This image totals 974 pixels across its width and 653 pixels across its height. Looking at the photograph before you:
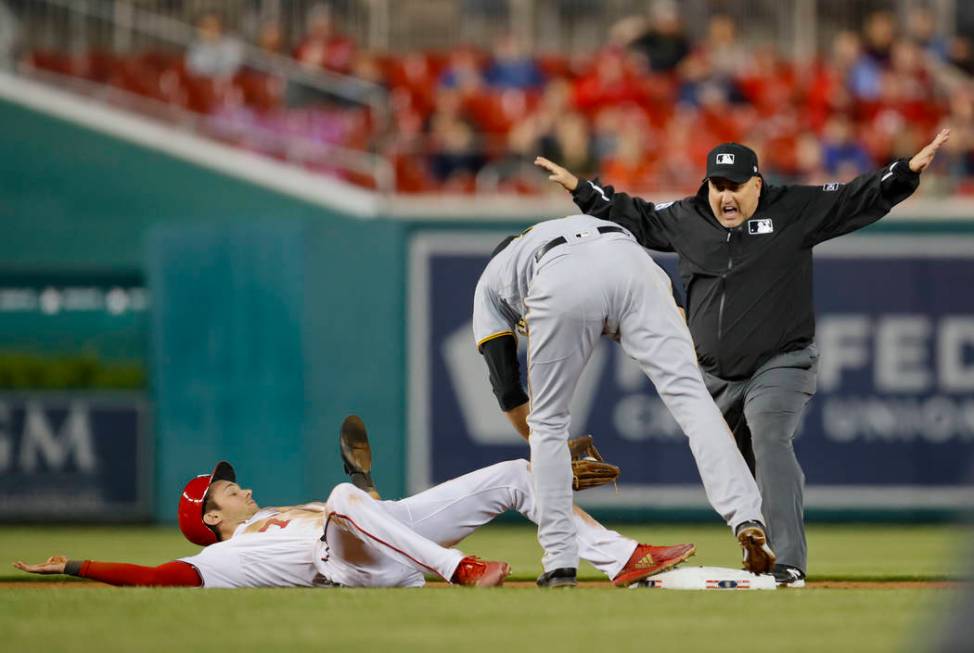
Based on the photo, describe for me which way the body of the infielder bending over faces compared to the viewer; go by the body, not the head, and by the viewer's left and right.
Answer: facing away from the viewer and to the left of the viewer

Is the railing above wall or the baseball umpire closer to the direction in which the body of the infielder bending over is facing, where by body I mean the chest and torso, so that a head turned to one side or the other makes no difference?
the railing above wall

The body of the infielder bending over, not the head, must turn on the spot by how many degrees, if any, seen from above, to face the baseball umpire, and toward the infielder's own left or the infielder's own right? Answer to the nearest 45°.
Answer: approximately 90° to the infielder's own right

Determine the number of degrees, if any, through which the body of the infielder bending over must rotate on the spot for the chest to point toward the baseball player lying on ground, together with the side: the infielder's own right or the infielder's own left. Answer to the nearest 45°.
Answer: approximately 45° to the infielder's own left

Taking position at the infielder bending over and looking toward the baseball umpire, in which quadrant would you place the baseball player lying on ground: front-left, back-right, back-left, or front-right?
back-left

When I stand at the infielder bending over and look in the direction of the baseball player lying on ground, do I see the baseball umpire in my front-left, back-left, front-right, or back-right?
back-right

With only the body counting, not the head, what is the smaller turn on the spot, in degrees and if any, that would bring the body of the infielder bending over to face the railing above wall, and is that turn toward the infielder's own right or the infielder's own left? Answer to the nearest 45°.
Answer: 0° — they already face it
